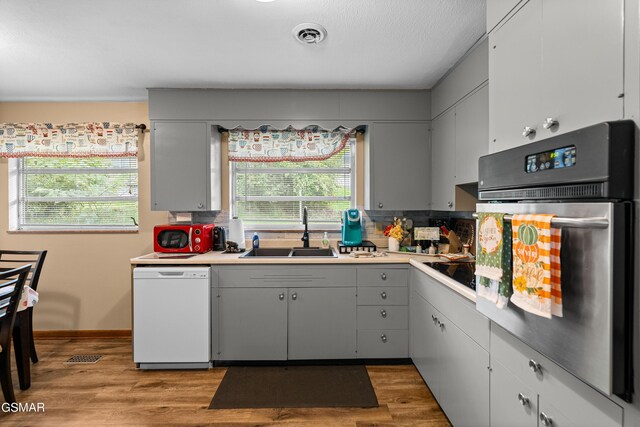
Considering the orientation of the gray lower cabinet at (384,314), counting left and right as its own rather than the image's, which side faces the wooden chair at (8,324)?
right

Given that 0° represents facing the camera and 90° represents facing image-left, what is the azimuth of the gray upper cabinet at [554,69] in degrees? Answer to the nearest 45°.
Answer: approximately 45°

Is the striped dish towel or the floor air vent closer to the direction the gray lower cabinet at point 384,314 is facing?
the striped dish towel

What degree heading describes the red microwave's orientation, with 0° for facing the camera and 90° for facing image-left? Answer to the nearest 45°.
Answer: approximately 0°

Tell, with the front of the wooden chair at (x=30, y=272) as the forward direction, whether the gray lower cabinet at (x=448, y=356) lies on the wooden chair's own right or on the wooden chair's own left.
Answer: on the wooden chair's own left

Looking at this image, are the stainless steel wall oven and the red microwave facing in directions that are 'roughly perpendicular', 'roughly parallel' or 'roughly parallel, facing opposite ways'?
roughly perpendicular

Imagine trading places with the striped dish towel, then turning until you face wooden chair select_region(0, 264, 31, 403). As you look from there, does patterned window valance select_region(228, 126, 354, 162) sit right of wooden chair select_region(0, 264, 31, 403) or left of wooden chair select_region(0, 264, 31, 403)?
right

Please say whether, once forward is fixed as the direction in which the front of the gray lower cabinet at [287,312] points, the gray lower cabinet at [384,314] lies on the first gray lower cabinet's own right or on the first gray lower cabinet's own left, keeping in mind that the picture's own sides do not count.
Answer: on the first gray lower cabinet's own left

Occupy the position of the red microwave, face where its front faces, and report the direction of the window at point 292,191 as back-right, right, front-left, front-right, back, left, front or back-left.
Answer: left

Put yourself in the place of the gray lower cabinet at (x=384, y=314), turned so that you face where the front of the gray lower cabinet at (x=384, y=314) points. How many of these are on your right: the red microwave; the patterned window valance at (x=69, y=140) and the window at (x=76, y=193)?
3
